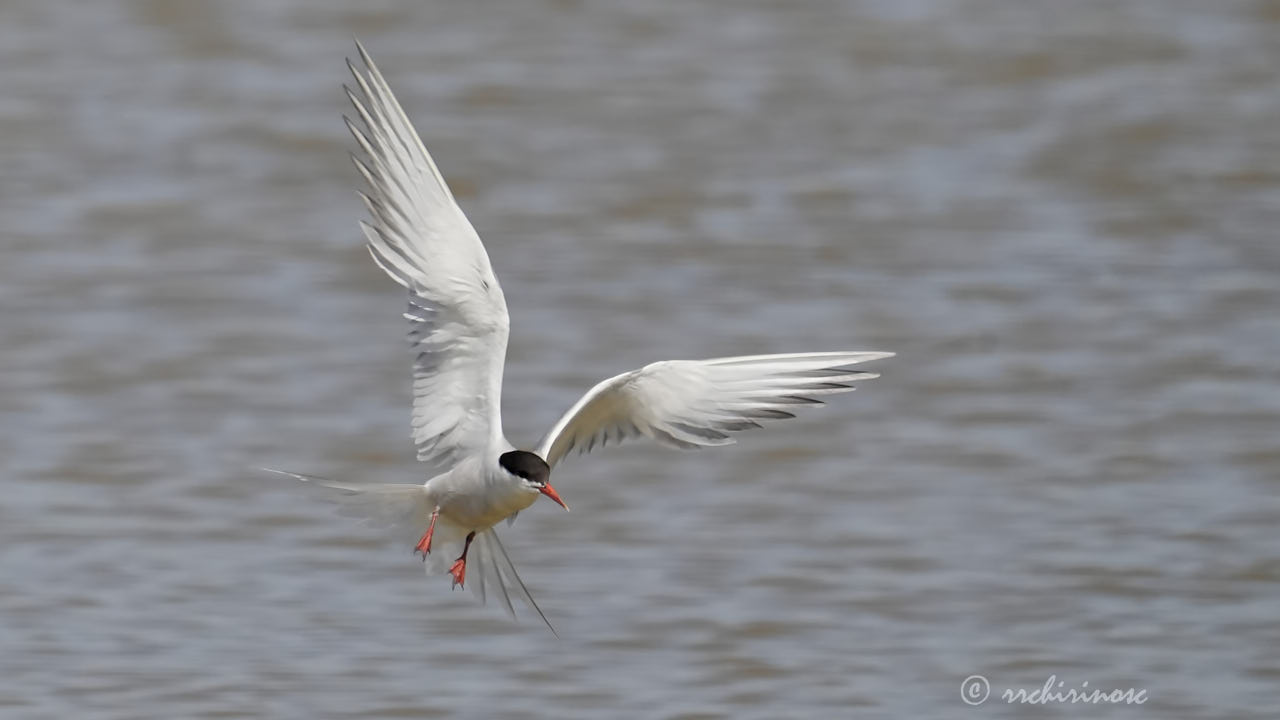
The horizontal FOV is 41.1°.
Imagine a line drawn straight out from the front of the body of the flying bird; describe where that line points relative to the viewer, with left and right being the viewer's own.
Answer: facing the viewer and to the right of the viewer
